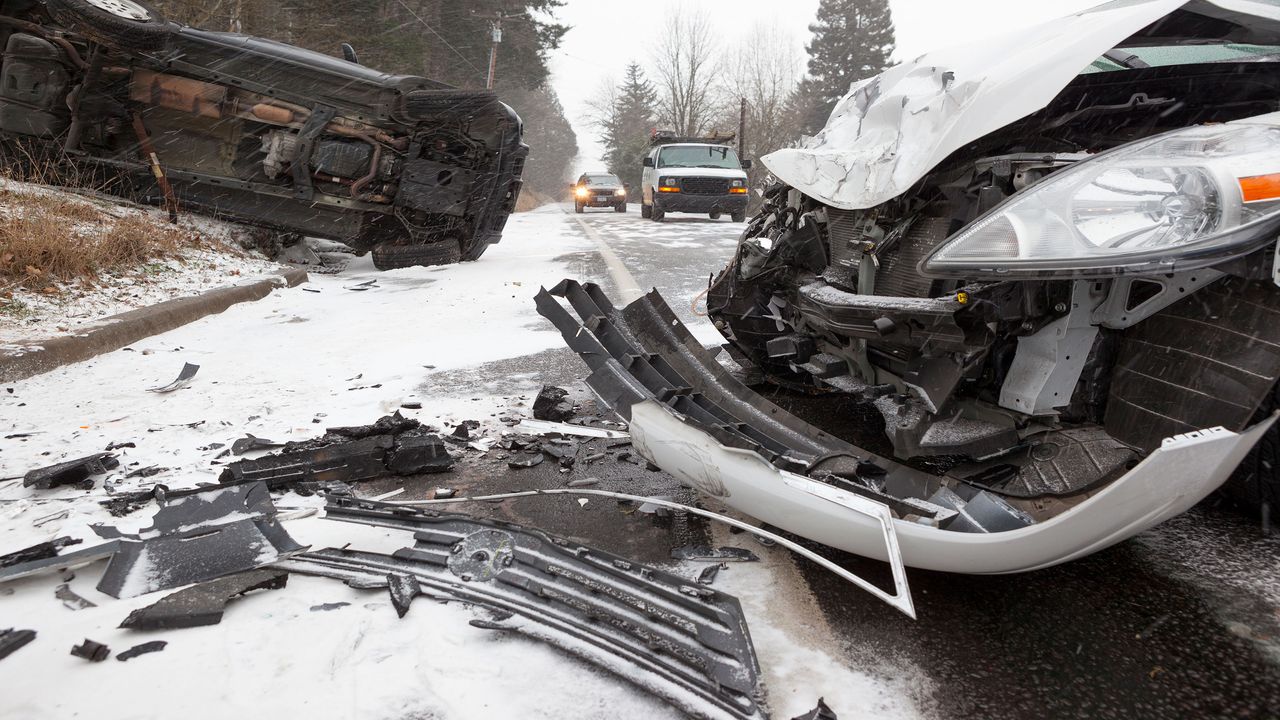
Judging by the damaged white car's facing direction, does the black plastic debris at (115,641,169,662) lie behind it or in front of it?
in front

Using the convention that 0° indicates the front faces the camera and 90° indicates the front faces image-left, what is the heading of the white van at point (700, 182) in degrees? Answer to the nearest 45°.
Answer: approximately 0°

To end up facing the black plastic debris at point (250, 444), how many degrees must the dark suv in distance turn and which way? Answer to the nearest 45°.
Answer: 0° — it already faces it

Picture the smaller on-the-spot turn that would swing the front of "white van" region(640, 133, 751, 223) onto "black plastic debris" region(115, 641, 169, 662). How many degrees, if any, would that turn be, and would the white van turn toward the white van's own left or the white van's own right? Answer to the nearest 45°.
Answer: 0° — it already faces it

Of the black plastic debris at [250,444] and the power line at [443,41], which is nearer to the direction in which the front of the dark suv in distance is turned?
the black plastic debris

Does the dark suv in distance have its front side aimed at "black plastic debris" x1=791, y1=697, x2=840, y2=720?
yes

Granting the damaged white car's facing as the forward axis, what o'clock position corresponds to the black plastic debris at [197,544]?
The black plastic debris is roughly at 1 o'clock from the damaged white car.

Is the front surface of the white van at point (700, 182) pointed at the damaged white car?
yes

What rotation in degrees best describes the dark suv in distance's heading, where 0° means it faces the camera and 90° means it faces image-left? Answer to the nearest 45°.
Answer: approximately 0°

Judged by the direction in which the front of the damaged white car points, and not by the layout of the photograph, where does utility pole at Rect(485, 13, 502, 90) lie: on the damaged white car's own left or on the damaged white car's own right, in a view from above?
on the damaged white car's own right

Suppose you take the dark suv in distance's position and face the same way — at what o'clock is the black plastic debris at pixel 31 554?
The black plastic debris is roughly at 12 o'clock from the dark suv in distance.

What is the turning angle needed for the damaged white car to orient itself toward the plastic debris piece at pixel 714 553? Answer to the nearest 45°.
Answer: approximately 45° to its right

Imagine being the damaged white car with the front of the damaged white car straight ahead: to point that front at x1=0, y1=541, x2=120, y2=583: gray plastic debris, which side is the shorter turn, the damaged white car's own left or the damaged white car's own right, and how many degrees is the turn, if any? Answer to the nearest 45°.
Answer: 0° — it already faces it

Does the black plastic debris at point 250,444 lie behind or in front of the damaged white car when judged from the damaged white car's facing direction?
in front

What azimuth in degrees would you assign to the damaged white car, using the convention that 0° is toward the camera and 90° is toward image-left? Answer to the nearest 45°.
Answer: approximately 45°

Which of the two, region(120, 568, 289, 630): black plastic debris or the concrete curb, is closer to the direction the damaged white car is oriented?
the black plastic debris

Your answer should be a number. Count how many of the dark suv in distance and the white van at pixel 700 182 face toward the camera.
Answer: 2
